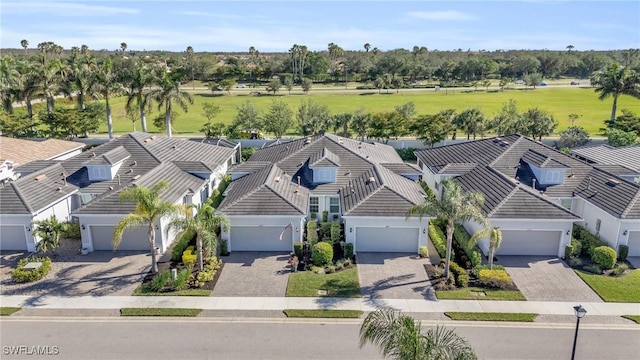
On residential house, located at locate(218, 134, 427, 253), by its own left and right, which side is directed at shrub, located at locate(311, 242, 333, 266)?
front

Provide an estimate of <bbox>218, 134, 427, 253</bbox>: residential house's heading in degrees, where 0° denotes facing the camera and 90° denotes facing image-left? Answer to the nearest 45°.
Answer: approximately 0°

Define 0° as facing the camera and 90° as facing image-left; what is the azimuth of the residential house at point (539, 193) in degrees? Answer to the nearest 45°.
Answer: approximately 0°

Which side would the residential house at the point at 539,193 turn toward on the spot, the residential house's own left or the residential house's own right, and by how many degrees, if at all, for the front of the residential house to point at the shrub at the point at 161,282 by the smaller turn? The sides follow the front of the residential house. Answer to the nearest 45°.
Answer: approximately 45° to the residential house's own right

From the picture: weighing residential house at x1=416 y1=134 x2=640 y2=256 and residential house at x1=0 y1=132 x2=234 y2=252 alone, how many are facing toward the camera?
2

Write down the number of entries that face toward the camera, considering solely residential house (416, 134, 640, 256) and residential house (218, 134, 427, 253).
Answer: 2

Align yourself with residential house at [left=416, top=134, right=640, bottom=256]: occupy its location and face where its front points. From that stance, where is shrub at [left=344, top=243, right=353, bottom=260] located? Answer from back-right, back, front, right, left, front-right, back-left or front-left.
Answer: front-right

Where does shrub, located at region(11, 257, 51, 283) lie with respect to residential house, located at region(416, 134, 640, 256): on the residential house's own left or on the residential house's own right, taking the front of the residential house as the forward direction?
on the residential house's own right
